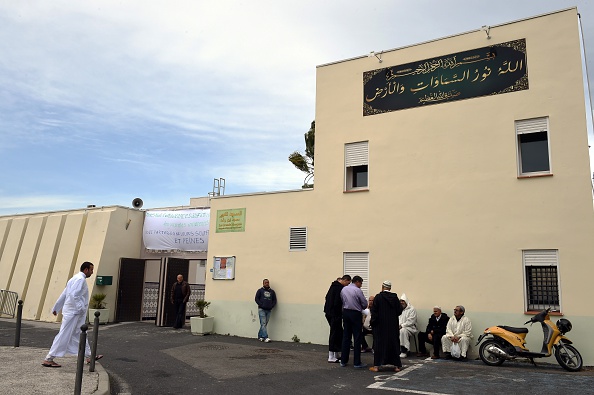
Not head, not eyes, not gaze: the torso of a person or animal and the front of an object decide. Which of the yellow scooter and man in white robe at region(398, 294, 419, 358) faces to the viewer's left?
the man in white robe

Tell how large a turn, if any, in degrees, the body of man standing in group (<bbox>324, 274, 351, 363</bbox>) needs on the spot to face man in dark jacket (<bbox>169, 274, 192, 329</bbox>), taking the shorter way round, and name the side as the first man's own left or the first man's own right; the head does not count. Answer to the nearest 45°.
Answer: approximately 135° to the first man's own left

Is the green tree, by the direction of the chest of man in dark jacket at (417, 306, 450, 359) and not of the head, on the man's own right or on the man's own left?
on the man's own right

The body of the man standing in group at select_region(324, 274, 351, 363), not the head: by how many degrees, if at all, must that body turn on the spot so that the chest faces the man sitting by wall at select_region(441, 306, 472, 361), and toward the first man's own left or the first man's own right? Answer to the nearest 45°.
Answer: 0° — they already face them

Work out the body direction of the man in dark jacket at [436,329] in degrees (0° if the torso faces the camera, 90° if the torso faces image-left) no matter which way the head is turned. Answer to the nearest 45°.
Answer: approximately 45°

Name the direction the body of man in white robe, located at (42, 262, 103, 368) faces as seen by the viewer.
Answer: to the viewer's right

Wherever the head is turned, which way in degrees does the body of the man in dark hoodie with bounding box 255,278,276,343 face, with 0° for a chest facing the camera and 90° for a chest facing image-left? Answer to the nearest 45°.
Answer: approximately 0°

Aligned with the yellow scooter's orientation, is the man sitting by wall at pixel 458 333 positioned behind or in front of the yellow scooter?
behind

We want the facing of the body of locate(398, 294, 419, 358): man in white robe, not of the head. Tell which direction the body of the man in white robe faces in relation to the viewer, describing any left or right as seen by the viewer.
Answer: facing to the left of the viewer
